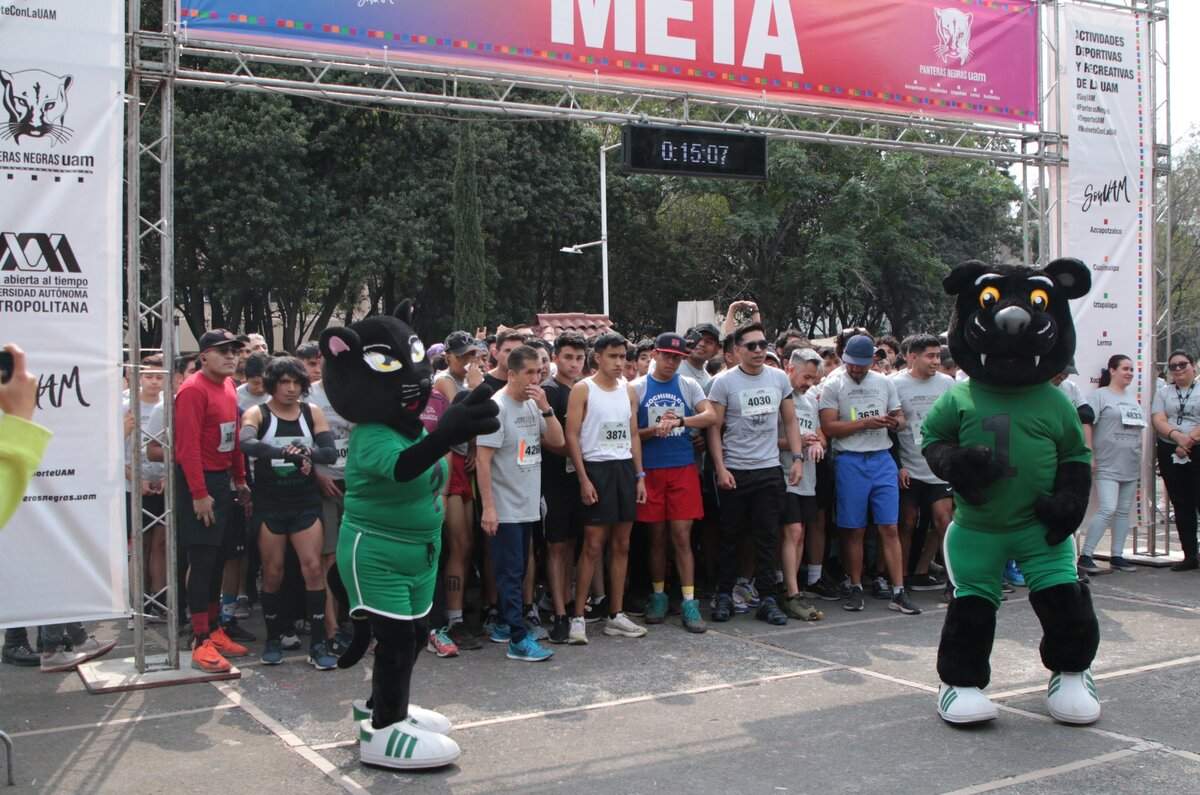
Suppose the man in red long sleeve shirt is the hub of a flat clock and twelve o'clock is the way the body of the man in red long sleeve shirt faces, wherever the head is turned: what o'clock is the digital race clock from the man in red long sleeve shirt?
The digital race clock is roughly at 10 o'clock from the man in red long sleeve shirt.

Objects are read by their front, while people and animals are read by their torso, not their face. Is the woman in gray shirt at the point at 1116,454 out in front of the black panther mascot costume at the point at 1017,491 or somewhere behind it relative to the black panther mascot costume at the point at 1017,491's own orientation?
behind

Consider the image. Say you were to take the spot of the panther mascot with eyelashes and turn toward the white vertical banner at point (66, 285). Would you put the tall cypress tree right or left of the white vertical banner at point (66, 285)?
right

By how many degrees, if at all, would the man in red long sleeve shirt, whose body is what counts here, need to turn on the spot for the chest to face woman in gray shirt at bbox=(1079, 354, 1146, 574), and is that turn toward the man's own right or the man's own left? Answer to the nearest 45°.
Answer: approximately 45° to the man's own left

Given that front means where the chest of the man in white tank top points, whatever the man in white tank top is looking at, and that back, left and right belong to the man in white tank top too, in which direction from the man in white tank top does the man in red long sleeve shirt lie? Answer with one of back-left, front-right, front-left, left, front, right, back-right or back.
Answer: back-right

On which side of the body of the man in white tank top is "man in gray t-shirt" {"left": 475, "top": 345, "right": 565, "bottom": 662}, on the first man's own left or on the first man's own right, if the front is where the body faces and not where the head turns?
on the first man's own right

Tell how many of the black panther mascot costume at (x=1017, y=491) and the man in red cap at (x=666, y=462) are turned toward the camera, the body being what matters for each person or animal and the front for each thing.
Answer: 2

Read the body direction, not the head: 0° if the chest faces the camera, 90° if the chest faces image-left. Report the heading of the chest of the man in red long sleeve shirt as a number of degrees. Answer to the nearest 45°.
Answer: approximately 315°

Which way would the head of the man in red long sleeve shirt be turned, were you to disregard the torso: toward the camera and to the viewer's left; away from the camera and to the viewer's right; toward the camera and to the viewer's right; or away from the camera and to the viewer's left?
toward the camera and to the viewer's right

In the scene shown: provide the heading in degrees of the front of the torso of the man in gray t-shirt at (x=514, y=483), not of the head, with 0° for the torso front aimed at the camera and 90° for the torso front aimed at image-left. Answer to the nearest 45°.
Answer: approximately 315°

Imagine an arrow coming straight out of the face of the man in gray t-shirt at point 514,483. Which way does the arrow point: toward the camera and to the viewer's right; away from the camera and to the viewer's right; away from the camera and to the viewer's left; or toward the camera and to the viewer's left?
toward the camera and to the viewer's right

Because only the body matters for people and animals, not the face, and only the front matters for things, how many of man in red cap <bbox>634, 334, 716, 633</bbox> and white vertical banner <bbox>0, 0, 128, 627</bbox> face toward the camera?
2
